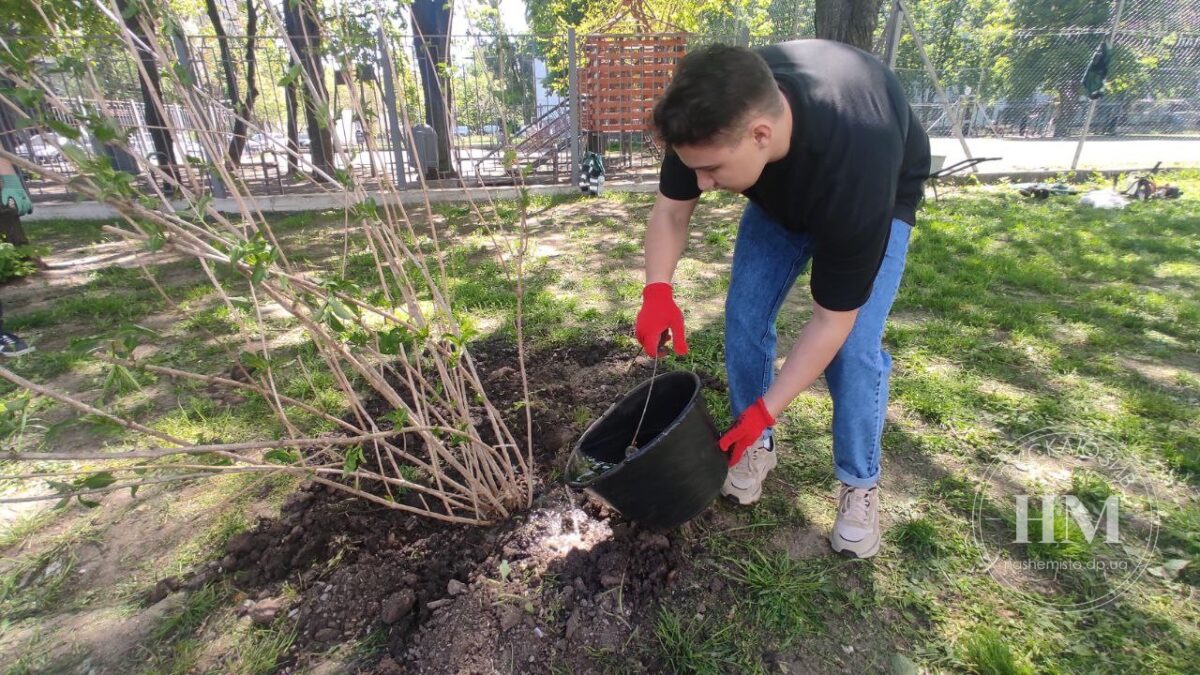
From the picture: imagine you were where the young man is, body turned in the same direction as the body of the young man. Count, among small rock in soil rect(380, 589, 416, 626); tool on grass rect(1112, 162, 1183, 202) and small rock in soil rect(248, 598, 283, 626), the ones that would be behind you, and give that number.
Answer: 1

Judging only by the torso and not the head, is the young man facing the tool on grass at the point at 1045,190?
no

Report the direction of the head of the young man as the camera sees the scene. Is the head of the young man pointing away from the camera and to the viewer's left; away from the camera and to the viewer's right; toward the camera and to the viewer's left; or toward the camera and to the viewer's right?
toward the camera and to the viewer's left

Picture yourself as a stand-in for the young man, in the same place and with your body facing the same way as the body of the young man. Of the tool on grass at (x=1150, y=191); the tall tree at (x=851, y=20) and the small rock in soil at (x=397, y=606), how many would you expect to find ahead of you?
1

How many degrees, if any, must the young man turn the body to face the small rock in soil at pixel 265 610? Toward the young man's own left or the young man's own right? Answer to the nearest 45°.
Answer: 0° — they already face it

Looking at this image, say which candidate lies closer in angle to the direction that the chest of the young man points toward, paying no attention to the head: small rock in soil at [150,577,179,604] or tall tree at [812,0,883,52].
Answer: the small rock in soil

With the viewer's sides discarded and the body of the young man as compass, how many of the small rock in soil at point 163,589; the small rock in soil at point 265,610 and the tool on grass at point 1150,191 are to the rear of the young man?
1

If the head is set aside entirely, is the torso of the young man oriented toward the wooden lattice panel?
no

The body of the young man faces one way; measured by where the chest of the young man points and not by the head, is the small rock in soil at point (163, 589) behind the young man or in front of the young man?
in front

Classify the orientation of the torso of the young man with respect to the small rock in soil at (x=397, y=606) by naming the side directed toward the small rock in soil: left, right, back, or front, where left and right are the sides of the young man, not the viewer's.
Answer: front

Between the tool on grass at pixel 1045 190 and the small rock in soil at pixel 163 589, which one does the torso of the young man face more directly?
the small rock in soil

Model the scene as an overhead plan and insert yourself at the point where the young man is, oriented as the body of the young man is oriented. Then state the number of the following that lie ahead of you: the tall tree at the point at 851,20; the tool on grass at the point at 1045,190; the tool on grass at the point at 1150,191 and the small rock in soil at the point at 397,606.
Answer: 1

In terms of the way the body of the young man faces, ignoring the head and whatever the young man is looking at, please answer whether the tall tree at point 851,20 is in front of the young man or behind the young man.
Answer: behind

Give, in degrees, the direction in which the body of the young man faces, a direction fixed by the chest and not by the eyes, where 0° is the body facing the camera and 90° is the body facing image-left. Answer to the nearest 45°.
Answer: approximately 45°
